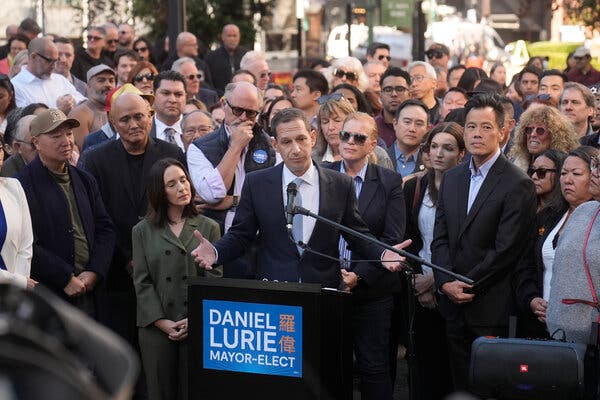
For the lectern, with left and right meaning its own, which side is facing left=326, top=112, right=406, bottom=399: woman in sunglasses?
back

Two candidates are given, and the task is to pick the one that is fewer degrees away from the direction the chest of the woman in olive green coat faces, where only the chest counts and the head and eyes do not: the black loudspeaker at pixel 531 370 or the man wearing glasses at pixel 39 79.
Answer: the black loudspeaker

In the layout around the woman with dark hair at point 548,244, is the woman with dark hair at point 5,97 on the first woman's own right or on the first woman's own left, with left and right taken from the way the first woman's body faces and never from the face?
on the first woman's own right

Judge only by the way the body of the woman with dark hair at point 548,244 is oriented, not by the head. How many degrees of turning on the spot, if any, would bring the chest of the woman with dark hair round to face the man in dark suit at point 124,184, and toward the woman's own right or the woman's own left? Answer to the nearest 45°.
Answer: approximately 45° to the woman's own right

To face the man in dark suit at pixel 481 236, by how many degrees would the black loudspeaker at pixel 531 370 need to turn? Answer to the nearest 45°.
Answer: approximately 180°

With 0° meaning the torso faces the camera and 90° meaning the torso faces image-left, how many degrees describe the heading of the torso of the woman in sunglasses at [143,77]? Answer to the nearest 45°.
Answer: approximately 0°

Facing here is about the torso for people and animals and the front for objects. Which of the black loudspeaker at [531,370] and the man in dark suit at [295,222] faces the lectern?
the man in dark suit

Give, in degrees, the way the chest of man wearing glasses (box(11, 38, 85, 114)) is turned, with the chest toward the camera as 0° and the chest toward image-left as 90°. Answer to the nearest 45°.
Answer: approximately 315°

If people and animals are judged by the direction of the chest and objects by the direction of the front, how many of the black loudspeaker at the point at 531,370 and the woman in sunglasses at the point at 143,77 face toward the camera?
2

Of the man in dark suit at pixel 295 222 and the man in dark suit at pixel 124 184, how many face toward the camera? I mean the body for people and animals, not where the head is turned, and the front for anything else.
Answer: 2

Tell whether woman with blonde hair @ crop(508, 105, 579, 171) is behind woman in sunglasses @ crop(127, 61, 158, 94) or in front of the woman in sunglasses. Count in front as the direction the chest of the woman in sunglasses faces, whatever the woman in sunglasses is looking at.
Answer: in front

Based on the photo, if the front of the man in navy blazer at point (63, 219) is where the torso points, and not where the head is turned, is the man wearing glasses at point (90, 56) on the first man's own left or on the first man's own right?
on the first man's own left
